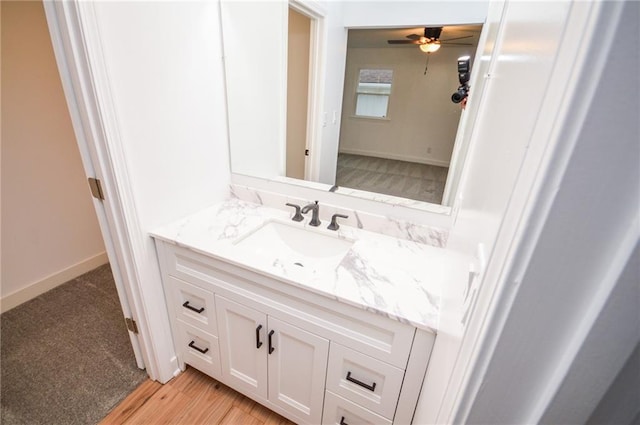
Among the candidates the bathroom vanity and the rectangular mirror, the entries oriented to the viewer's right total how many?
0

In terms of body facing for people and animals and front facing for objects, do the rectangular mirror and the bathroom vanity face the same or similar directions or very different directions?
same or similar directions

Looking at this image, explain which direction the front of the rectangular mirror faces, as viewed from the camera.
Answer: facing the viewer and to the left of the viewer

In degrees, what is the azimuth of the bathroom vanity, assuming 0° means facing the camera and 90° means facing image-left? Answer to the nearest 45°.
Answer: approximately 45°
